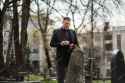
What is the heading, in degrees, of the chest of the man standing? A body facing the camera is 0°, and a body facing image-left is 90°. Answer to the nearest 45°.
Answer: approximately 0°

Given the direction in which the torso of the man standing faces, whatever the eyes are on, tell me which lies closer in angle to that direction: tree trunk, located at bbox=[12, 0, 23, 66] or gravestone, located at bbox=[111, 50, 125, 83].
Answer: the gravestone

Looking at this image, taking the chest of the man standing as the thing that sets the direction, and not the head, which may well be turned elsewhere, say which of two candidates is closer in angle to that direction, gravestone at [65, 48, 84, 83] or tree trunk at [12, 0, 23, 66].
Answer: the gravestone

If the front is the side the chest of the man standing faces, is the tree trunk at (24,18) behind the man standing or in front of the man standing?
behind

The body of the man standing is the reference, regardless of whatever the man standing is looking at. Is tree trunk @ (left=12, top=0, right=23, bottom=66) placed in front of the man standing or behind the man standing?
behind

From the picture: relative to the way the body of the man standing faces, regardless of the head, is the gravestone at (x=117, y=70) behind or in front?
in front
